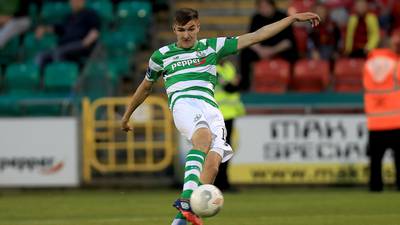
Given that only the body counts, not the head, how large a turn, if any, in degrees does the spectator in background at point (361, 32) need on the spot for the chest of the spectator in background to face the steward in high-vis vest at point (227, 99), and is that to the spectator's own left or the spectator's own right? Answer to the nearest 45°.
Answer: approximately 45° to the spectator's own right

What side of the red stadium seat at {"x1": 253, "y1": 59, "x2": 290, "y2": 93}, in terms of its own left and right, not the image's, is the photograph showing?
front

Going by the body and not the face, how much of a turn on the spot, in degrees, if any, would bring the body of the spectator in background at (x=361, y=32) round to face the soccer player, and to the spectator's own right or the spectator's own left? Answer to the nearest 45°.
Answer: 0° — they already face them

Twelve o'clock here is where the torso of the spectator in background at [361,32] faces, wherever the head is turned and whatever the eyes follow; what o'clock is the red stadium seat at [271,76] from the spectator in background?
The red stadium seat is roughly at 2 o'clock from the spectator in background.

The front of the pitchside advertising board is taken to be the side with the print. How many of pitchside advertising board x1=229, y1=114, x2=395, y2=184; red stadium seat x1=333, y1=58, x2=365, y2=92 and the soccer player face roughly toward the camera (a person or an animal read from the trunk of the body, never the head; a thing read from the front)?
3

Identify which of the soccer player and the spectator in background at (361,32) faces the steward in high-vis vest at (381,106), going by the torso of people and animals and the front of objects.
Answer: the spectator in background

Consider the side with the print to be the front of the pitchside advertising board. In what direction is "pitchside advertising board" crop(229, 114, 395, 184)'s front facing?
toward the camera

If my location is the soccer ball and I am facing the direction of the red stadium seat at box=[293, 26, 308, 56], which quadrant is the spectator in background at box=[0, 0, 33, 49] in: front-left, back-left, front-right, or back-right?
front-left

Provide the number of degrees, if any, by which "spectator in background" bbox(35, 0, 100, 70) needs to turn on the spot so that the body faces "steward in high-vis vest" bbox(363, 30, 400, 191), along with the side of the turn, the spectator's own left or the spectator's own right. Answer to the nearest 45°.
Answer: approximately 90° to the spectator's own left
